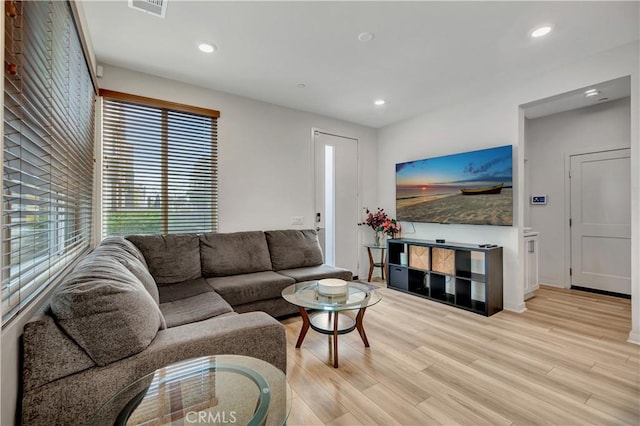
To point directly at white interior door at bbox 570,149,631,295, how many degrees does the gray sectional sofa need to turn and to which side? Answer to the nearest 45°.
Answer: approximately 45° to its left

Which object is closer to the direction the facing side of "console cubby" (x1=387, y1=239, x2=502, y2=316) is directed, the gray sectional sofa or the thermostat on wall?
the gray sectional sofa

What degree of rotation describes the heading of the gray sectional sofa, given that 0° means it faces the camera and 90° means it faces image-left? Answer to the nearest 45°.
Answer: approximately 315°
